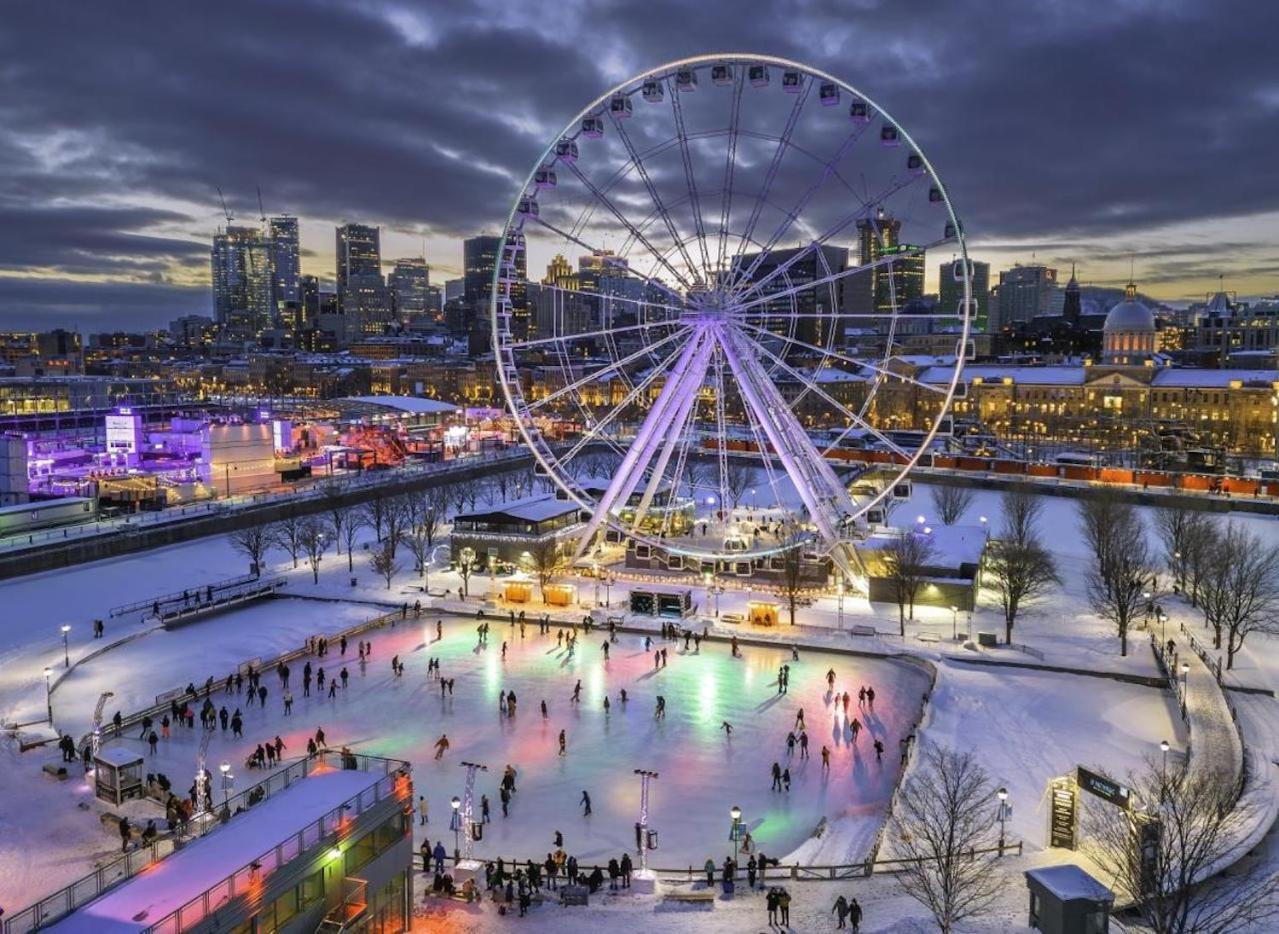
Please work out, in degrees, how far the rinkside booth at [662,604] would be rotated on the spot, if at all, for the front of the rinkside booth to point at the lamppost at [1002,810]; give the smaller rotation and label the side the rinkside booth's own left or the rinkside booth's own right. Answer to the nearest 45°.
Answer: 0° — it already faces it

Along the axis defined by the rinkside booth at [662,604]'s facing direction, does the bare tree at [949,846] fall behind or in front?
in front

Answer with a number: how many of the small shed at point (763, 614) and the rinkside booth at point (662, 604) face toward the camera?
2

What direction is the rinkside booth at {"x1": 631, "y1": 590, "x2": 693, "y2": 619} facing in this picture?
toward the camera

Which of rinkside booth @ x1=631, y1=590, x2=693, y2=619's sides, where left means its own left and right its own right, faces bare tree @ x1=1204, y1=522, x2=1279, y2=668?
left

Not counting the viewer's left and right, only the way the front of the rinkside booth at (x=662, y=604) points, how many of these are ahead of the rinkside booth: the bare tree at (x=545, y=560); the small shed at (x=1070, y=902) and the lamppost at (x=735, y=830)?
2

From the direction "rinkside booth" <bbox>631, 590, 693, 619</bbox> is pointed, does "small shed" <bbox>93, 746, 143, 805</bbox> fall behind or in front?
in front

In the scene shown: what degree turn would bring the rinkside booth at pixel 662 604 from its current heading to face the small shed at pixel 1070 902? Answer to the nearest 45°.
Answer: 0° — it already faces it

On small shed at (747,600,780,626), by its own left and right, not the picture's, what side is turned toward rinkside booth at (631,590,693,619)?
right

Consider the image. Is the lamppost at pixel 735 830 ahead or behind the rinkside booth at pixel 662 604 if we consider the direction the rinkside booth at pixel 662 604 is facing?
ahead

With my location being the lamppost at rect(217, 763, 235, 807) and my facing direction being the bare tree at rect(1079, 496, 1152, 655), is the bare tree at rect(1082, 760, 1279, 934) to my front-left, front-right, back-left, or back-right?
front-right

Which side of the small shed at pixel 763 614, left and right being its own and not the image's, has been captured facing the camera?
front
